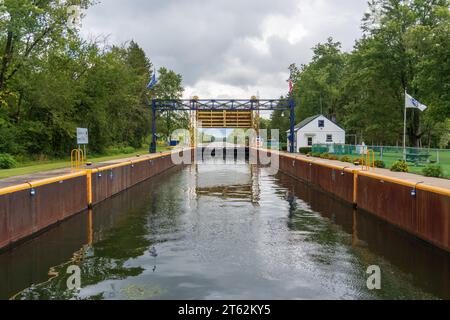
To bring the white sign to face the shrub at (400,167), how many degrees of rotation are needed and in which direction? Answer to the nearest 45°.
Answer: approximately 90° to its left

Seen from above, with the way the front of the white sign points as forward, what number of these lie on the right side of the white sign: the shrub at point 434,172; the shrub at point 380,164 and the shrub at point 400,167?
0

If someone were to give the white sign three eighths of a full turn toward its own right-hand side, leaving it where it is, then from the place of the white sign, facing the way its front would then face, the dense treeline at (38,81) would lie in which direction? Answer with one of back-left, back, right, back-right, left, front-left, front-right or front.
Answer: front-right

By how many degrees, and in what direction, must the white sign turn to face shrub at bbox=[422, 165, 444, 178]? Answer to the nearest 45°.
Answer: approximately 90° to its left

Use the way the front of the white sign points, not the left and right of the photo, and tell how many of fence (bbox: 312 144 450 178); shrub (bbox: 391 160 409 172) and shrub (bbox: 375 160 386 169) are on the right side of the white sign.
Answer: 0

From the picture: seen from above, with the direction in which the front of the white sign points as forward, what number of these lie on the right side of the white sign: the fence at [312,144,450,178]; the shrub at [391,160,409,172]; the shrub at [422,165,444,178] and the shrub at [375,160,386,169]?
0

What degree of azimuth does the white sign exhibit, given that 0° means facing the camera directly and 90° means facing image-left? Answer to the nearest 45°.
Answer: approximately 0°

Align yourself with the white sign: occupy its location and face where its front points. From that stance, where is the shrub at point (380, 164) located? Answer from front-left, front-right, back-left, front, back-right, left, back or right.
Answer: left

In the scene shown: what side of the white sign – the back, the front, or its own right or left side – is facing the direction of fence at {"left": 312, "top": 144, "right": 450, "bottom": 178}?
left
